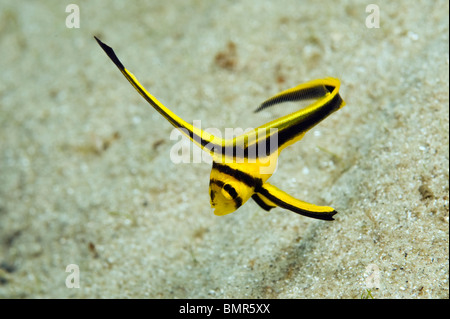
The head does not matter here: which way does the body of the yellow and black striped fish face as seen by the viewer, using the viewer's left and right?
facing the viewer and to the left of the viewer
